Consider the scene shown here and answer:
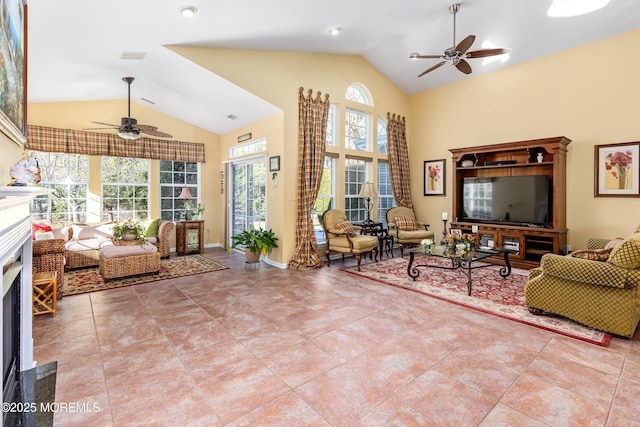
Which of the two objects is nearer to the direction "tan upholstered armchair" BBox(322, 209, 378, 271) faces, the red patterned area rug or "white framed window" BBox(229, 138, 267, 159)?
the red patterned area rug

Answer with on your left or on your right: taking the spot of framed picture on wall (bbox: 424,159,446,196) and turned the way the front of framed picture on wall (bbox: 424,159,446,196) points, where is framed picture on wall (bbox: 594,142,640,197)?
on your left

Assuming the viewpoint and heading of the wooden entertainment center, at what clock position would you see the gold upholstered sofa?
The gold upholstered sofa is roughly at 10 o'clock from the wooden entertainment center.

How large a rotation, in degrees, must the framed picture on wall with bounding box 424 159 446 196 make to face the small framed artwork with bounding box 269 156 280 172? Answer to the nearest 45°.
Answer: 0° — it already faces it

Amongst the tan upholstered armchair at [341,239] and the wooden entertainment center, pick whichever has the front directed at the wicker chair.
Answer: the wooden entertainment center

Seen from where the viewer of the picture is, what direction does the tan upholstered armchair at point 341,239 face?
facing the viewer and to the right of the viewer

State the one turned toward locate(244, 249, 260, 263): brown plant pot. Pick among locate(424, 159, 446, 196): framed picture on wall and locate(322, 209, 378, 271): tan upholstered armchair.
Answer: the framed picture on wall

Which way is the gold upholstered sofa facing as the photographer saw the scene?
facing away from the viewer and to the left of the viewer

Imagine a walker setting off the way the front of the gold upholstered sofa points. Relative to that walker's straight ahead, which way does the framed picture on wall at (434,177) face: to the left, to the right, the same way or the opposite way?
to the left

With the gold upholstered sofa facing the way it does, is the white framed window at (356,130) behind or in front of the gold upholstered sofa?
in front

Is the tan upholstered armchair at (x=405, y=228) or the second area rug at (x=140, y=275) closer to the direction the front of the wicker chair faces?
the second area rug
